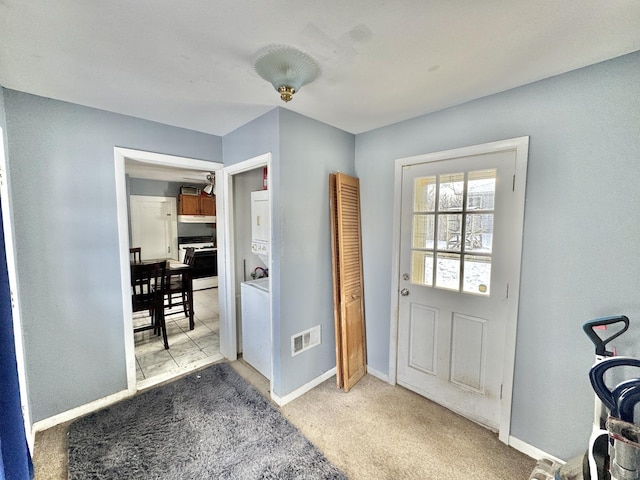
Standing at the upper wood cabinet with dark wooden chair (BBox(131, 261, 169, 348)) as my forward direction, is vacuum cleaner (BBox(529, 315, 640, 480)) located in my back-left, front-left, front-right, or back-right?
front-left

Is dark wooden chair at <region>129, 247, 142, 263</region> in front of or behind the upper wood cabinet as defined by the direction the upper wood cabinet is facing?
in front

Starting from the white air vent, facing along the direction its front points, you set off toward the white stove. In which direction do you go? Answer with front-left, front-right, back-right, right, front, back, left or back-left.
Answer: back

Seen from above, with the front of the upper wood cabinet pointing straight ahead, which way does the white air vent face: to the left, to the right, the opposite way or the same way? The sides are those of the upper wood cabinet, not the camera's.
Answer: the same way

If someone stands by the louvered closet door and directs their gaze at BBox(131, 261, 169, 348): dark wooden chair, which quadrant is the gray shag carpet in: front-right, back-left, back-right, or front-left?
front-left

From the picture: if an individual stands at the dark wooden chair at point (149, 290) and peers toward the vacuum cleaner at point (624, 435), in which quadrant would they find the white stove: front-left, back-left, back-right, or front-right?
back-left

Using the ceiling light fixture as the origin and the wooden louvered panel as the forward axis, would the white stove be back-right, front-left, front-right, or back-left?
front-left

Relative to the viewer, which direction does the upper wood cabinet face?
toward the camera

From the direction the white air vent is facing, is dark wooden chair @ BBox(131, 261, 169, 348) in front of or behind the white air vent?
behind

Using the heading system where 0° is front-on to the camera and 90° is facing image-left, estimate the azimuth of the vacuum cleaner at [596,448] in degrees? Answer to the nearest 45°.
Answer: approximately 90°

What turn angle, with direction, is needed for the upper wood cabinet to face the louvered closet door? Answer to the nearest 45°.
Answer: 0° — it already faces it
